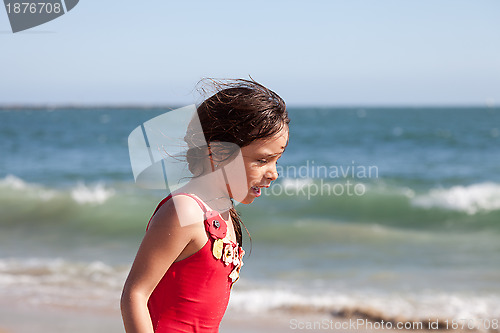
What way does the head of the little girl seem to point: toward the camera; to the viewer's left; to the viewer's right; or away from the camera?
to the viewer's right

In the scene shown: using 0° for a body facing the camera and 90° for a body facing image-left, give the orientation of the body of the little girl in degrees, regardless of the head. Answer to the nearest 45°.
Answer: approximately 270°
